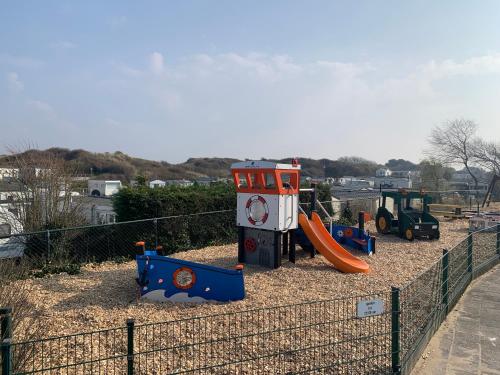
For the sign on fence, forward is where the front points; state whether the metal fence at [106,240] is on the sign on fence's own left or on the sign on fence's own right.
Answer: on the sign on fence's own right

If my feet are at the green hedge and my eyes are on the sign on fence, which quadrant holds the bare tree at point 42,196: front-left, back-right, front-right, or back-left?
back-right

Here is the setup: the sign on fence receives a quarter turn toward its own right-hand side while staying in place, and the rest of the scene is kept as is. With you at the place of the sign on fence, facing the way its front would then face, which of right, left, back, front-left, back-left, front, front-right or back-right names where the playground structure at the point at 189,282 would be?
front-right

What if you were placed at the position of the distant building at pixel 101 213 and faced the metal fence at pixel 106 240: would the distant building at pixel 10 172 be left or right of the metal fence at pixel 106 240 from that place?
right

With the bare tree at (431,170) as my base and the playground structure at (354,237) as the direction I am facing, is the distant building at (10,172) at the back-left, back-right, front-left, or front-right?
front-right

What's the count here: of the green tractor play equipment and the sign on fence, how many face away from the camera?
0

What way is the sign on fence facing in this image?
toward the camera

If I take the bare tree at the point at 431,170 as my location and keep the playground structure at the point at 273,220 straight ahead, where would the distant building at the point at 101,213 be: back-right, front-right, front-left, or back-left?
front-right

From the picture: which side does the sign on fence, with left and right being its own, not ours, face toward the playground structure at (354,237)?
back

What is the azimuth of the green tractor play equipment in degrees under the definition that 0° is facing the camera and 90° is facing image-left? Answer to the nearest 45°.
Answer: approximately 315°

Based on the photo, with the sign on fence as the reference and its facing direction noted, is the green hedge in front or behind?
behind
